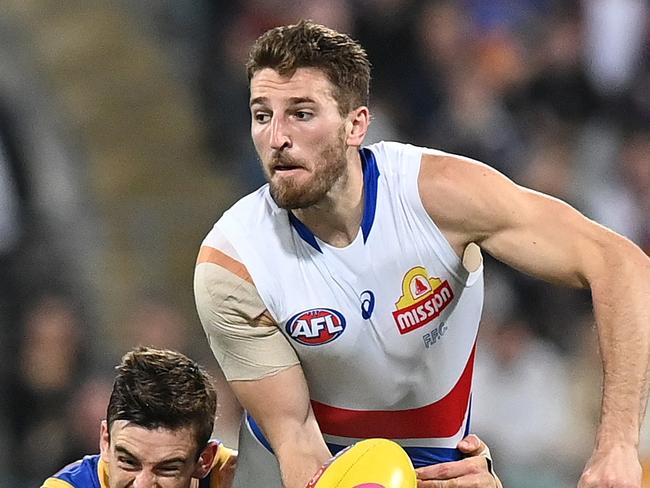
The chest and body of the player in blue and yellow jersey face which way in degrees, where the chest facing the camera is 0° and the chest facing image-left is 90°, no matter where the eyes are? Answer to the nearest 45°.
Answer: approximately 0°
